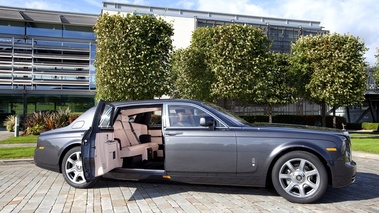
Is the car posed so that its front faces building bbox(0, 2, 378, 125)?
no

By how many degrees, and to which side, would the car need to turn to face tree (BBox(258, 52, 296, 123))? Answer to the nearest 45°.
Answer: approximately 90° to its left

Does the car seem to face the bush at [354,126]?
no

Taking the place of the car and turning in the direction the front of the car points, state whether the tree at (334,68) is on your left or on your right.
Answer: on your left

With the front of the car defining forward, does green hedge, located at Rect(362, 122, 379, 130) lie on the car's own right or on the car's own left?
on the car's own left

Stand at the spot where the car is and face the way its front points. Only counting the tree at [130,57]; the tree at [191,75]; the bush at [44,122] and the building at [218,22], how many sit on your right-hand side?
0

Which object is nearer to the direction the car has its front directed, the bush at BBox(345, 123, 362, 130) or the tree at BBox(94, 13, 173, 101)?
the bush

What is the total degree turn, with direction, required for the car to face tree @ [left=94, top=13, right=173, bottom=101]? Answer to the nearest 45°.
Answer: approximately 90° to its left

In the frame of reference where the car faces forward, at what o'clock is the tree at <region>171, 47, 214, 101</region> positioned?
The tree is roughly at 9 o'clock from the car.

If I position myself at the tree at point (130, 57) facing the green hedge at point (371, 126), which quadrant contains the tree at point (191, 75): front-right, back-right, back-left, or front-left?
front-left

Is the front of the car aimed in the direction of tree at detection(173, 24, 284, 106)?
no

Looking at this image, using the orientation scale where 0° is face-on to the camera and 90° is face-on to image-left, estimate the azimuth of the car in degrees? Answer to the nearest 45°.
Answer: approximately 270°
